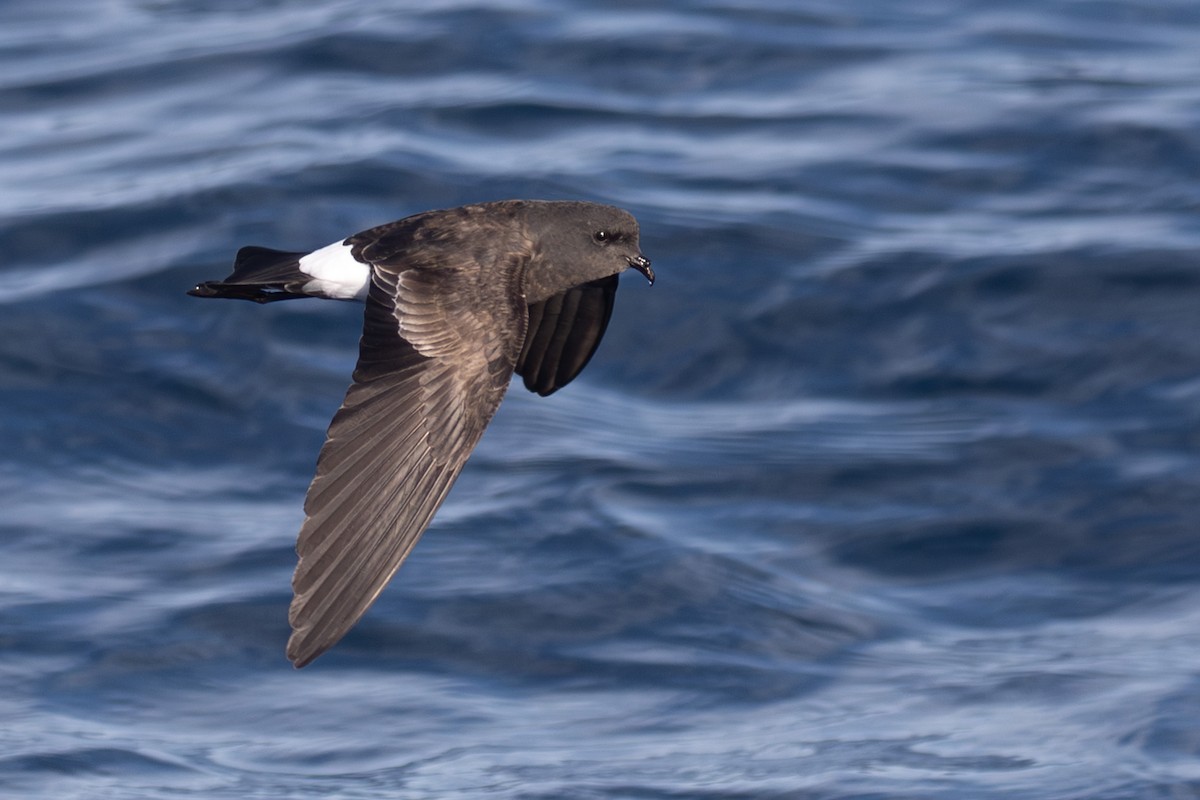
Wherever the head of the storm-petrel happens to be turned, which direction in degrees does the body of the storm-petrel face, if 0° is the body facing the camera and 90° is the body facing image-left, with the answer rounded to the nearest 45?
approximately 270°
